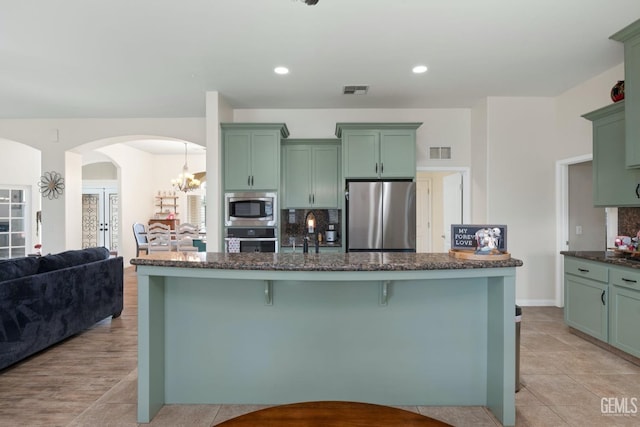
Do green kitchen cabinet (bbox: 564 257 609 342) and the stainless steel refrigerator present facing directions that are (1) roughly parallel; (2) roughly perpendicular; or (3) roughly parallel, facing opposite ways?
roughly perpendicular

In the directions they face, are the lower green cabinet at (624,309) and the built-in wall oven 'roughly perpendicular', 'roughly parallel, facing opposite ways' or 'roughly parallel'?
roughly perpendicular

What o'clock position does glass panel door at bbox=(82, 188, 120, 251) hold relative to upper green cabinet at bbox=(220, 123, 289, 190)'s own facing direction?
The glass panel door is roughly at 5 o'clock from the upper green cabinet.

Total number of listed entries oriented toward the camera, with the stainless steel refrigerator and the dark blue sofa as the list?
1

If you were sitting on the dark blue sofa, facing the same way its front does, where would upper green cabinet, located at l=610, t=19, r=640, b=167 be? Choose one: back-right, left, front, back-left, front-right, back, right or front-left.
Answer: back

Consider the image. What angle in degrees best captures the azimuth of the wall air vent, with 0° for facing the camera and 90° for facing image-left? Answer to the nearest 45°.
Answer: approximately 0°

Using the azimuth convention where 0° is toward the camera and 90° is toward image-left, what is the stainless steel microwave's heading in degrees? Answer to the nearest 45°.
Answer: approximately 0°

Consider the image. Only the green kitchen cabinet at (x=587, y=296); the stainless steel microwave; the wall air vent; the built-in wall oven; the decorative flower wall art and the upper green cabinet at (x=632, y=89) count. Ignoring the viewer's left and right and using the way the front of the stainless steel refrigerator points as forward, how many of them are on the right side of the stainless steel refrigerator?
3

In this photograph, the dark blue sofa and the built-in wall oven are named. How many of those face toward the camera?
1

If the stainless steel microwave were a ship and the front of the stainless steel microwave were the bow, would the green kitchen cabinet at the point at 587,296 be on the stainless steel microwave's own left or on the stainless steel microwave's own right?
on the stainless steel microwave's own left

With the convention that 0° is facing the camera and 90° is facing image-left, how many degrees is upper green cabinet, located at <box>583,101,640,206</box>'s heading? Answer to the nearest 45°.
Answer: approximately 45°
